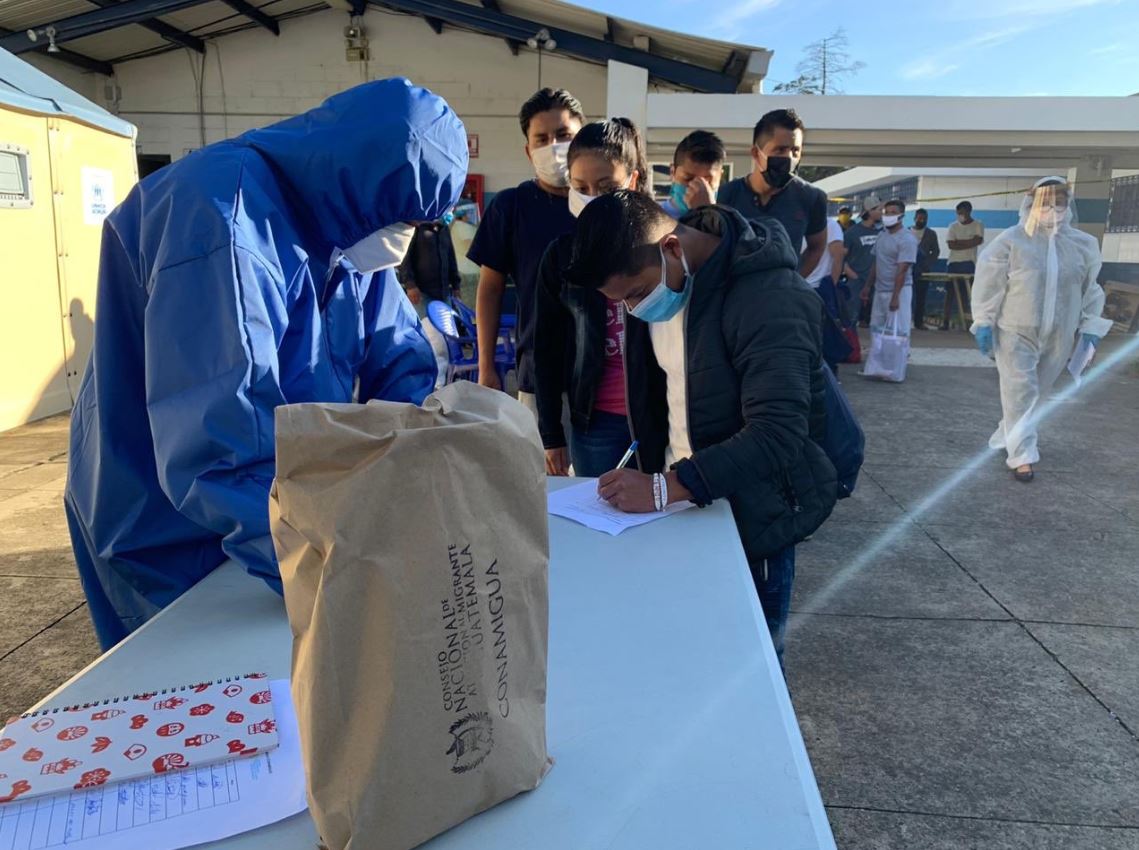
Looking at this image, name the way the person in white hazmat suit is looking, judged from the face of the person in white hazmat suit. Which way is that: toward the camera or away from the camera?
toward the camera

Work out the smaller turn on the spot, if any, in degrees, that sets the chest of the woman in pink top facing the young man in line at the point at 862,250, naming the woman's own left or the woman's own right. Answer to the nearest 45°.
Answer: approximately 180°

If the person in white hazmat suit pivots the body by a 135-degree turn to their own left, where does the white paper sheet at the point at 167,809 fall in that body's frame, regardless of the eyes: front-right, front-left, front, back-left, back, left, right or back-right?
back-right

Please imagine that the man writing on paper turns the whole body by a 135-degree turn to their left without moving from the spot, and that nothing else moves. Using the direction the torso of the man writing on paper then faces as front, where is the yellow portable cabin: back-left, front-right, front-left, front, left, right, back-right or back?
back-left

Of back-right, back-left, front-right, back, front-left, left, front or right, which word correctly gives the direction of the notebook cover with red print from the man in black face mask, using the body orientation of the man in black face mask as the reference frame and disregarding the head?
front

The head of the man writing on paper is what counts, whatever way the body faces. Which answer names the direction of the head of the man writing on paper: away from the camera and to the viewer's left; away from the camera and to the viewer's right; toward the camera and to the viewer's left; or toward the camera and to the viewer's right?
toward the camera and to the viewer's left

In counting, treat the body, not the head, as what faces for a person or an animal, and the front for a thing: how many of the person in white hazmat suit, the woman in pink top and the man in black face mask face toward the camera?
3

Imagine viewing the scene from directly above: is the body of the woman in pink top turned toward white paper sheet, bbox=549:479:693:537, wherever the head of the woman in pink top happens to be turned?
yes

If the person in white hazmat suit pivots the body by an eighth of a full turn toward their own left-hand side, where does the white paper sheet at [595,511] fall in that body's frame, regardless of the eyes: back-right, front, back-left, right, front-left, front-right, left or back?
front-right

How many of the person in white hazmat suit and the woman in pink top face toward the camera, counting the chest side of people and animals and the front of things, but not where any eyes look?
2

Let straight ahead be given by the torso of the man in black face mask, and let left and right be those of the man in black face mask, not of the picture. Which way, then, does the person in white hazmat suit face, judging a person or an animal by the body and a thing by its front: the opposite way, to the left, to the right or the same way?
the same way

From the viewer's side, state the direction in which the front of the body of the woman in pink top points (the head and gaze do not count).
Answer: toward the camera

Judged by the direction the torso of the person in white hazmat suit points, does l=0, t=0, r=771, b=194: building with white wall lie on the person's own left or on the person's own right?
on the person's own right

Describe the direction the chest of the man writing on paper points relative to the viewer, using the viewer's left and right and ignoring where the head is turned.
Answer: facing the viewer and to the left of the viewer

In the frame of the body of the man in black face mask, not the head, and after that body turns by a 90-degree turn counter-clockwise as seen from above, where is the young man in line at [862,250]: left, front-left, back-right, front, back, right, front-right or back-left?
left

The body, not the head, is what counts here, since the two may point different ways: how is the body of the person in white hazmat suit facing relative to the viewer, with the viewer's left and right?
facing the viewer

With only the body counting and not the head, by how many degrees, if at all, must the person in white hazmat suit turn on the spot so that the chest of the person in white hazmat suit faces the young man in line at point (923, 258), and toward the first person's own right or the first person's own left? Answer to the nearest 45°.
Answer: approximately 180°
